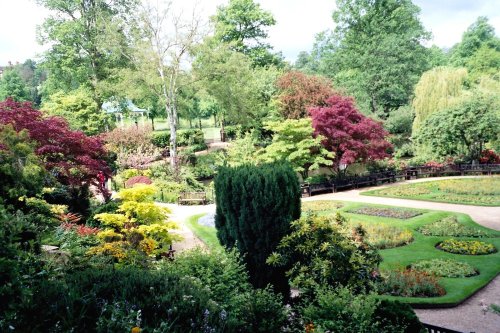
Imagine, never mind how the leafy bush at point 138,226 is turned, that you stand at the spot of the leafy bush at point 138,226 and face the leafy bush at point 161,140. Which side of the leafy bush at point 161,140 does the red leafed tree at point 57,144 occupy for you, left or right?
left

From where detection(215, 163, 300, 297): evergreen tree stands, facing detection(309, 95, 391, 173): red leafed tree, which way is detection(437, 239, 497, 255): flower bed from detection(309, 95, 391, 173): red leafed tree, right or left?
right

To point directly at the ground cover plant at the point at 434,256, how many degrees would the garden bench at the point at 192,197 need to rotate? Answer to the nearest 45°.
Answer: approximately 45° to its left

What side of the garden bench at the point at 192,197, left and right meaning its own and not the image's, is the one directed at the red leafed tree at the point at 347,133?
left

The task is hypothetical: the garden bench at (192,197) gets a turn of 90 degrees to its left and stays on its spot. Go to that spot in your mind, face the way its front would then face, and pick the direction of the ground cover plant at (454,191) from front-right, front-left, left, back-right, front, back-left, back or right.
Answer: front

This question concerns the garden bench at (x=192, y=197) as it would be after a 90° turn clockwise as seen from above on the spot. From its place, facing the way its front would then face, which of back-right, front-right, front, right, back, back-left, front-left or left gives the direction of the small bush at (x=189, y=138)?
right

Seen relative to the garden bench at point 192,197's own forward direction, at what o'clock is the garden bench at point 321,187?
the garden bench at point 321,187 is roughly at 9 o'clock from the garden bench at point 192,197.

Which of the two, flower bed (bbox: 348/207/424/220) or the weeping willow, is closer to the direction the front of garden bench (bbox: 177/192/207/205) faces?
the flower bed

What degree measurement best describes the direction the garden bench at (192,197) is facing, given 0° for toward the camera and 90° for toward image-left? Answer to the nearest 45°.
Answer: approximately 0°

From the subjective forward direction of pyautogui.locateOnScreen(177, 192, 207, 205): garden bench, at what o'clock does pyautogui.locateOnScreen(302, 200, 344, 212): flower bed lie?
The flower bed is roughly at 10 o'clock from the garden bench.
